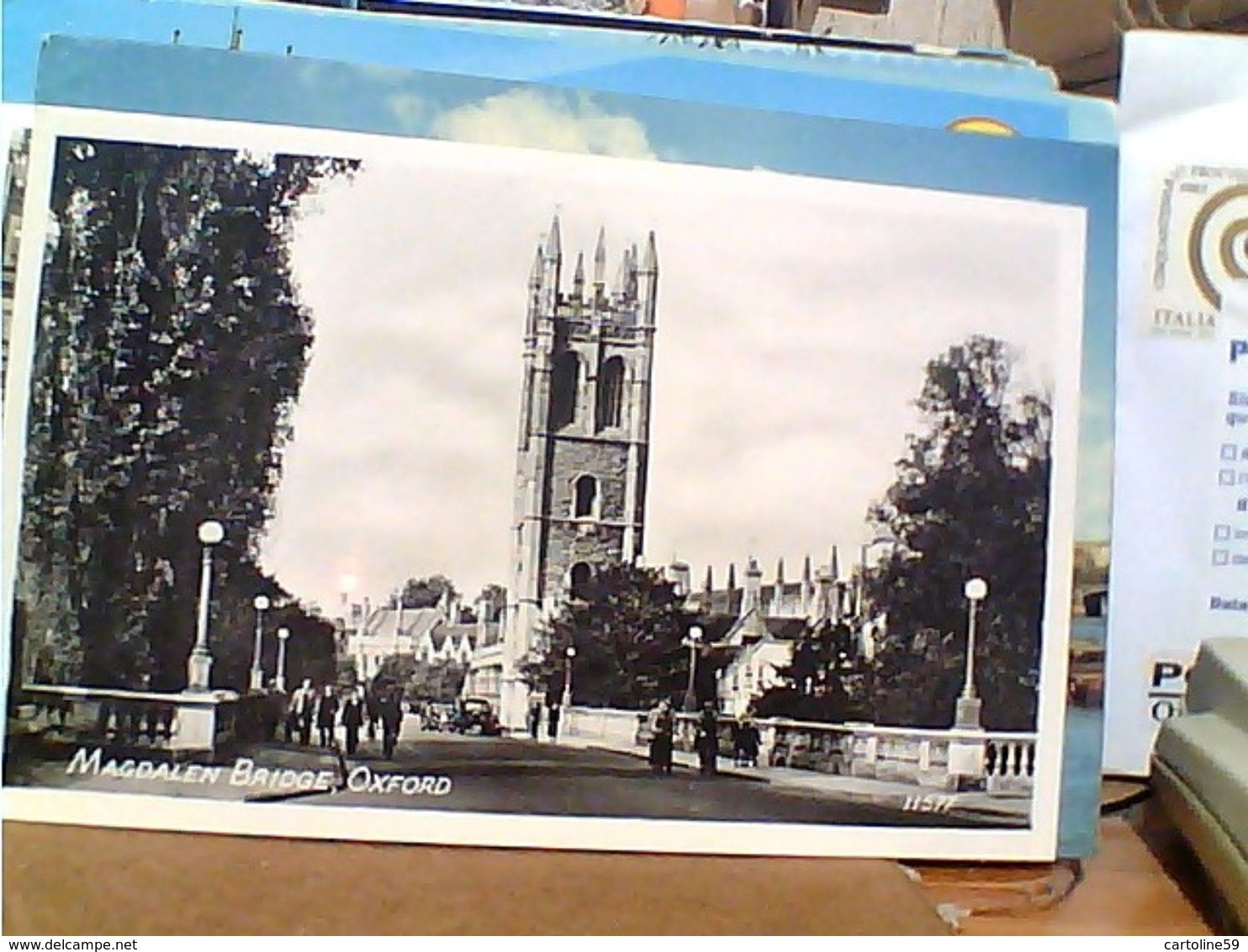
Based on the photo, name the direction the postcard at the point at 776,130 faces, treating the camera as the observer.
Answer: facing the viewer
